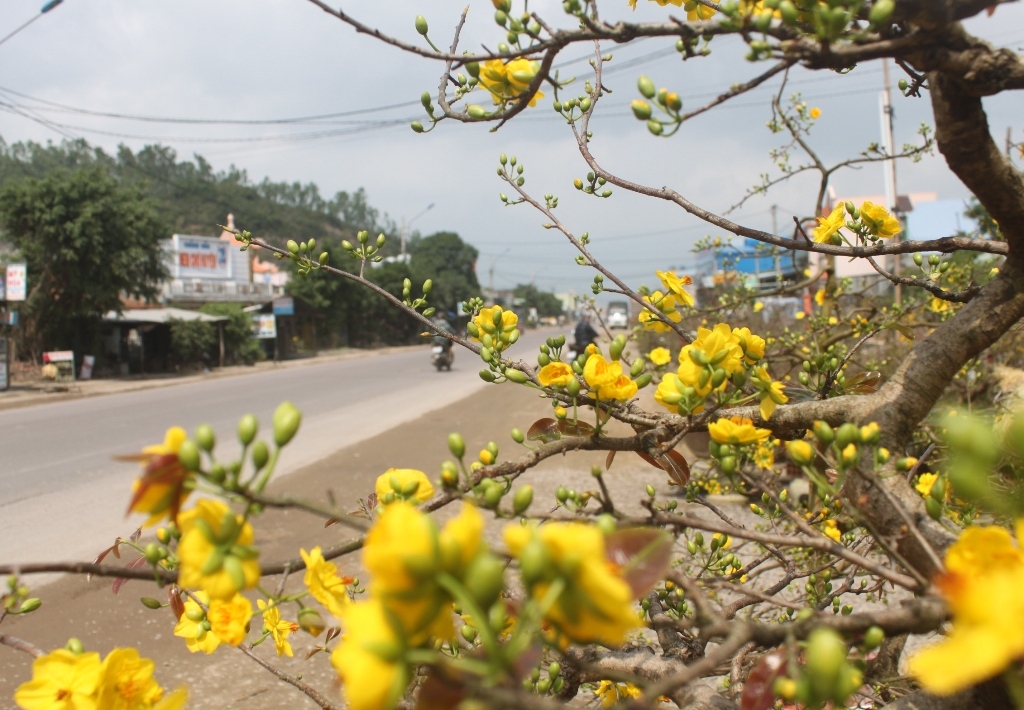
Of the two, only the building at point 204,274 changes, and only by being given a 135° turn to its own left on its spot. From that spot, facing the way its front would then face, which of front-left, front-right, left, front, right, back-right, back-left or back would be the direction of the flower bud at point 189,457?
back

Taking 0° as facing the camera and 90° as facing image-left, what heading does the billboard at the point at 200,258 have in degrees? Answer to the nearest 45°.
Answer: approximately 315°

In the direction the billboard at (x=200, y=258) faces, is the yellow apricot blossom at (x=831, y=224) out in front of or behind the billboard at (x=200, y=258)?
in front

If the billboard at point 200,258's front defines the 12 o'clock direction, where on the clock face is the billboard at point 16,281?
the billboard at point 16,281 is roughly at 2 o'clock from the billboard at point 200,258.

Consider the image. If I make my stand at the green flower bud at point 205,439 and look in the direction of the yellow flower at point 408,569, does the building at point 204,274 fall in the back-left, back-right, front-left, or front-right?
back-left

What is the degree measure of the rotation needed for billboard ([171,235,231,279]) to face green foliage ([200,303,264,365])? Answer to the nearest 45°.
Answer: approximately 45° to its right

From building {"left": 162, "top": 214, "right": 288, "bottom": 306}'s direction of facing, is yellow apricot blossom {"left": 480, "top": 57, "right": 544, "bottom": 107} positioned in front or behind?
in front

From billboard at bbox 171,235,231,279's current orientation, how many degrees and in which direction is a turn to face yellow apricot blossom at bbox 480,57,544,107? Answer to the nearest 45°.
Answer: approximately 45° to its right
